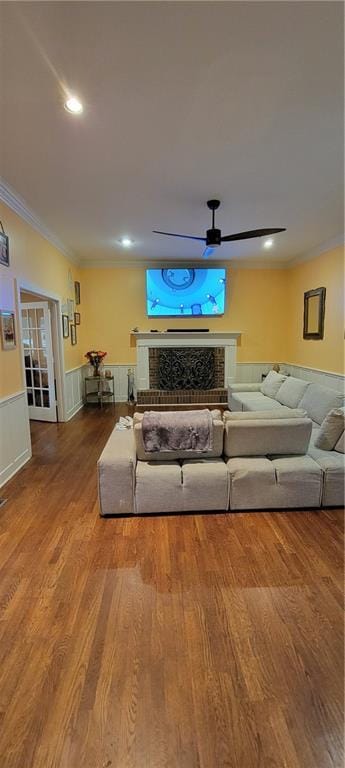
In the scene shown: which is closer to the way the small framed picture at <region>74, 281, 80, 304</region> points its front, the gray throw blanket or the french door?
the gray throw blanket

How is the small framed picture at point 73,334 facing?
to the viewer's right

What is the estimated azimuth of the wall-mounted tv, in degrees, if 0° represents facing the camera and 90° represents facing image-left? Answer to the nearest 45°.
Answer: approximately 0°

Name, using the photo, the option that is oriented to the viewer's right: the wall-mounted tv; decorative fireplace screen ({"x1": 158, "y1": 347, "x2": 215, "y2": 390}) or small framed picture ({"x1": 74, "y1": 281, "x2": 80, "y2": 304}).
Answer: the small framed picture

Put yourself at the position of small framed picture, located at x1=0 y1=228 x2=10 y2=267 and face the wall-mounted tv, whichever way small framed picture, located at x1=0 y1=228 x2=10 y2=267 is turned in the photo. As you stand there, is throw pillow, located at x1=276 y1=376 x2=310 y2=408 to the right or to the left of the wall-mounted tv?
right

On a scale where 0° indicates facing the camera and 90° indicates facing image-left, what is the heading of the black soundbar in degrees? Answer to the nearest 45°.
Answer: approximately 0°

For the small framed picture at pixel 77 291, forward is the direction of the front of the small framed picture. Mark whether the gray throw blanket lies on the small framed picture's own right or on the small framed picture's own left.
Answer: on the small framed picture's own right

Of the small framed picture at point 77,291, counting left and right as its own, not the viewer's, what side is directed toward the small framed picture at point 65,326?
right

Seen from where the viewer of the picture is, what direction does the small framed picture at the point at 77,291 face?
facing to the right of the viewer

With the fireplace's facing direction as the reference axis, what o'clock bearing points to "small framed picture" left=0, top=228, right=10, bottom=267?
The small framed picture is roughly at 1 o'clock from the fireplace.

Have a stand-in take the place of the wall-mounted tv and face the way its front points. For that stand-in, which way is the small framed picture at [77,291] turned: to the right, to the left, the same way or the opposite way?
to the left
